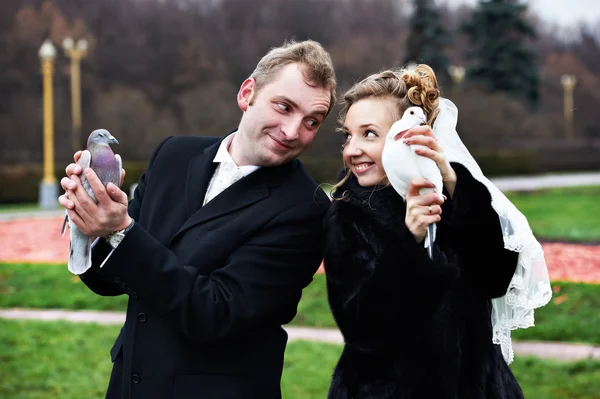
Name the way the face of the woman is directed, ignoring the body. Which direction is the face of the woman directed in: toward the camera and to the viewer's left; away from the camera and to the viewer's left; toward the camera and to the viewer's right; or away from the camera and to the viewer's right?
toward the camera and to the viewer's left

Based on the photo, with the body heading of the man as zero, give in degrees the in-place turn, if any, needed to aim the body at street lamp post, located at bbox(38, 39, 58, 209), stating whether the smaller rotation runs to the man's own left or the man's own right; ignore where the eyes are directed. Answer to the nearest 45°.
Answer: approximately 135° to the man's own right

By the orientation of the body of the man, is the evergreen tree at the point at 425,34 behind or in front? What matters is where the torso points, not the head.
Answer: behind
